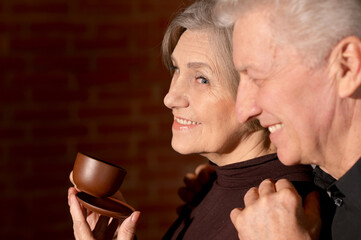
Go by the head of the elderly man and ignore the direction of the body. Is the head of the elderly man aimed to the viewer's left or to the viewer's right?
to the viewer's left

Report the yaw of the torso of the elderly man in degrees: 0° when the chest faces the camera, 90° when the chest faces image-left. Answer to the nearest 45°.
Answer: approximately 90°
